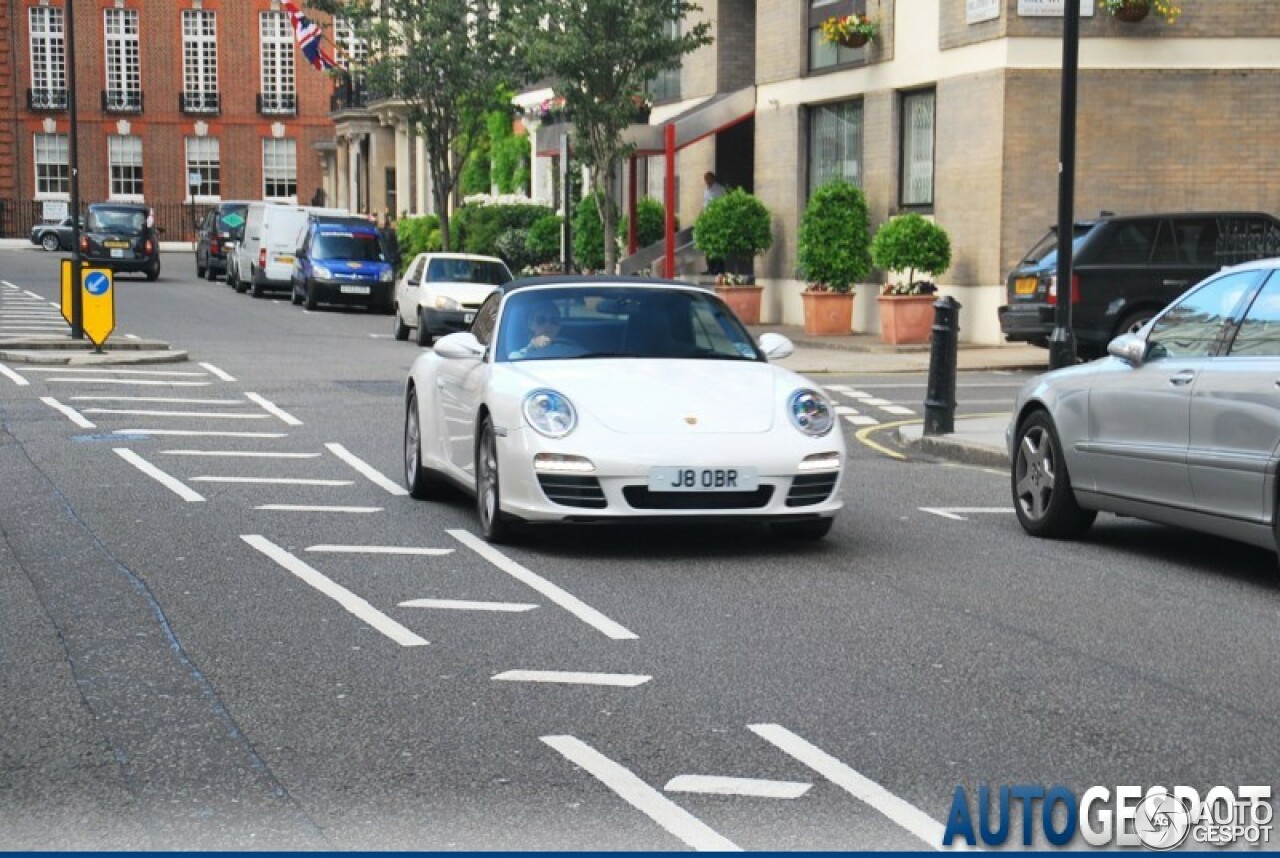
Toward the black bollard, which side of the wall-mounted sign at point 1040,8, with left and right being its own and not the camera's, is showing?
front

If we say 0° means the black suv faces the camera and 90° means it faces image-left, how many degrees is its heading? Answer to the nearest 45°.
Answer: approximately 225°

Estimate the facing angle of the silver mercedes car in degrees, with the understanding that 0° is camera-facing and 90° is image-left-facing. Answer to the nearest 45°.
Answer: approximately 135°

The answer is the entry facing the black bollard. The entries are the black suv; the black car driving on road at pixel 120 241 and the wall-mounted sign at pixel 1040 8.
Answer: the wall-mounted sign

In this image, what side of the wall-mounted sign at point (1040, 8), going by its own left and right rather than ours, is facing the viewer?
front

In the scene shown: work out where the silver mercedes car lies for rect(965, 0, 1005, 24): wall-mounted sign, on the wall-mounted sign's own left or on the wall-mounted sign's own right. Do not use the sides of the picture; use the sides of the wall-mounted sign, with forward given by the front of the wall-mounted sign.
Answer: on the wall-mounted sign's own left

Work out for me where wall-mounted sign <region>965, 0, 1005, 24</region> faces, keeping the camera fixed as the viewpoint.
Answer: facing the viewer and to the left of the viewer

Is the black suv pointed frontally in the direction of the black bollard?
no

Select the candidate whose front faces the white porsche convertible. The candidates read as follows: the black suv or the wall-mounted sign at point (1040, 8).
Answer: the wall-mounted sign

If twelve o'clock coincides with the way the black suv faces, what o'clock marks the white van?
The white van is roughly at 9 o'clock from the black suv.
